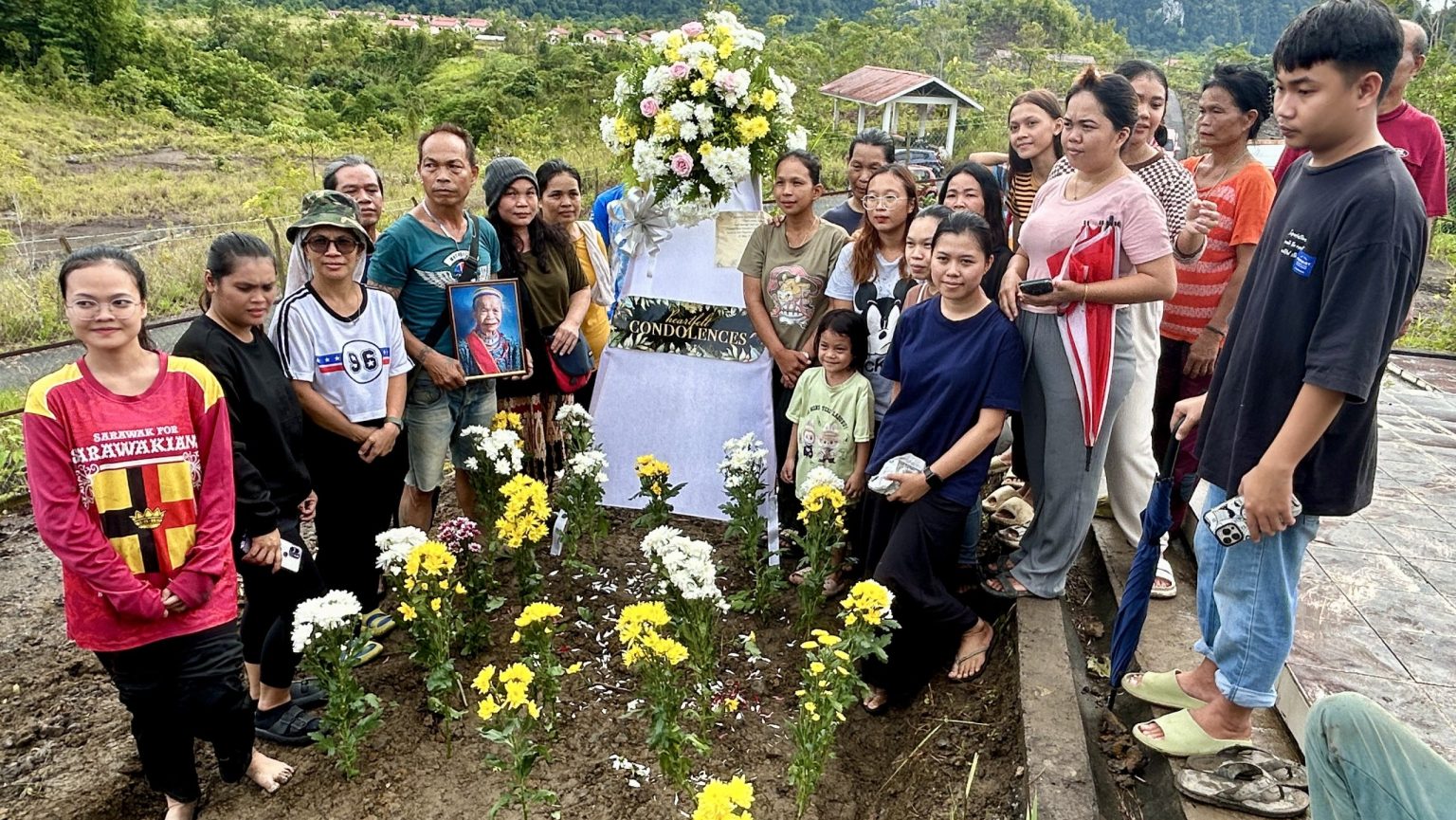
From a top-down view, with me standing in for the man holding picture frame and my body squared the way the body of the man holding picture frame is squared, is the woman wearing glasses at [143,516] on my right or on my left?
on my right

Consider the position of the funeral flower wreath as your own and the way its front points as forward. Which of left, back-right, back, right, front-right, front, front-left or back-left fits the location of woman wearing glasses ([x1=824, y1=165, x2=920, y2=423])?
front-left

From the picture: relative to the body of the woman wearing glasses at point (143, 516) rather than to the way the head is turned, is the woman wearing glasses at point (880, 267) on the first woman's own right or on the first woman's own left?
on the first woman's own left

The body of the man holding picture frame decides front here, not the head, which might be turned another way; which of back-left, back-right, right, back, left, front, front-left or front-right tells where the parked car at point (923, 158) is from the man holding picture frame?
left

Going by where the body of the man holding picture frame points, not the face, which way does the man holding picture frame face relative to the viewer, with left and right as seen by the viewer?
facing the viewer and to the right of the viewer

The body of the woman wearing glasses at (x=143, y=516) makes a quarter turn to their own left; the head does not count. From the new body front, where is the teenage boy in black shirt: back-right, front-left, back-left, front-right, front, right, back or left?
front-right

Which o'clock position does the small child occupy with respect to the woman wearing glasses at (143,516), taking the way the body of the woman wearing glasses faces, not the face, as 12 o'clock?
The small child is roughly at 9 o'clock from the woman wearing glasses.

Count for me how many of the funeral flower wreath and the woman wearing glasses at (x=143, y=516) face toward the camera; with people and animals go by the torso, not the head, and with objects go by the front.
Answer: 2

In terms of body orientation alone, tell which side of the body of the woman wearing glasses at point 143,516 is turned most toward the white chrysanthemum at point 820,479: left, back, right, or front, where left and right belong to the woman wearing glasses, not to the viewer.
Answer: left

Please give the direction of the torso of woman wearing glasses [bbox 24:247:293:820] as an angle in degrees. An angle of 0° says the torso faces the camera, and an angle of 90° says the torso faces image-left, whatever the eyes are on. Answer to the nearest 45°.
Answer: approximately 0°

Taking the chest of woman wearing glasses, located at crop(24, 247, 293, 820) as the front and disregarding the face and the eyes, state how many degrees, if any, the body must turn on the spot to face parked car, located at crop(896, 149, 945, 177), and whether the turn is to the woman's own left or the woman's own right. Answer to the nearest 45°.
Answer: approximately 135° to the woman's own left
